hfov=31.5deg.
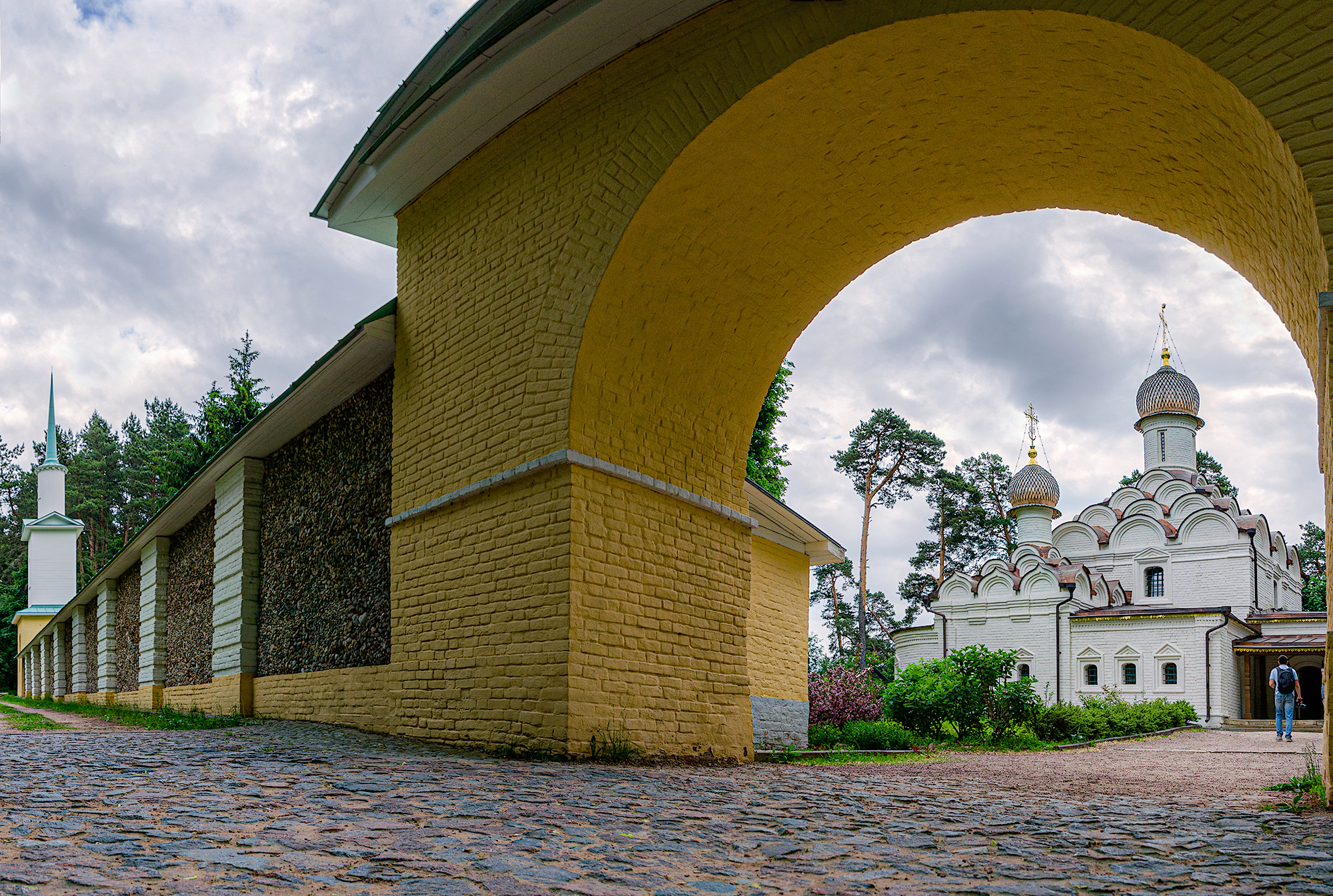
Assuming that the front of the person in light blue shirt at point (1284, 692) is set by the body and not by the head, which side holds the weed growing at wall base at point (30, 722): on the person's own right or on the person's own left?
on the person's own left

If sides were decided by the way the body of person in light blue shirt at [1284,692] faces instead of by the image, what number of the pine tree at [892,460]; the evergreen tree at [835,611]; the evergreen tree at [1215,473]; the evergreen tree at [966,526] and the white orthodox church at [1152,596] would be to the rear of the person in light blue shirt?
0

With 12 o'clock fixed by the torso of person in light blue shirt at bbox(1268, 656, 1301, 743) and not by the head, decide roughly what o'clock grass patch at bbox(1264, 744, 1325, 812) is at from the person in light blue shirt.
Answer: The grass patch is roughly at 6 o'clock from the person in light blue shirt.

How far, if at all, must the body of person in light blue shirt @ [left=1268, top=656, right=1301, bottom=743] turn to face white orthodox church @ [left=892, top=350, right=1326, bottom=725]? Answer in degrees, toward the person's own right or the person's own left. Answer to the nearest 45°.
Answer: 0° — they already face it

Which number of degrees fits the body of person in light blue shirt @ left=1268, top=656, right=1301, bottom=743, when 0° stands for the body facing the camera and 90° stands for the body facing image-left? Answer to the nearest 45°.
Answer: approximately 180°

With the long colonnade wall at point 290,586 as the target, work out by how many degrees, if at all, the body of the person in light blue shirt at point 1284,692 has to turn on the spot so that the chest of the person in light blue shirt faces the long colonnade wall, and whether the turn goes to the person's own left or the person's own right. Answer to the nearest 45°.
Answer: approximately 135° to the person's own left

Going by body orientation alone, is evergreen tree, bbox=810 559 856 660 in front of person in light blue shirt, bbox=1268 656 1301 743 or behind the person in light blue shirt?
in front

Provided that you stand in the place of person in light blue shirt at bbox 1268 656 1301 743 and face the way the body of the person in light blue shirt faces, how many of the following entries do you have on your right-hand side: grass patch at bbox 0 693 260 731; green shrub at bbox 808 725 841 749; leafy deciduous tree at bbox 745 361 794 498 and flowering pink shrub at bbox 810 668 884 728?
0

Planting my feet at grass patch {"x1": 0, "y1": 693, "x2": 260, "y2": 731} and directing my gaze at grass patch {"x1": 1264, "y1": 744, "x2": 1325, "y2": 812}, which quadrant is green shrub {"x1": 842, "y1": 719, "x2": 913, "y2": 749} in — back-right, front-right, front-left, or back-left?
front-left

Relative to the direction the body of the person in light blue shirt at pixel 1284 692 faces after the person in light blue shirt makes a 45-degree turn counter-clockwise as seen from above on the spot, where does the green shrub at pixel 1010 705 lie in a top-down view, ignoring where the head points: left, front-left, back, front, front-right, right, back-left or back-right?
left

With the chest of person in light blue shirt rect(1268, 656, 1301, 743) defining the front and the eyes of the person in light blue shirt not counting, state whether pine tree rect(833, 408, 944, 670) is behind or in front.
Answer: in front

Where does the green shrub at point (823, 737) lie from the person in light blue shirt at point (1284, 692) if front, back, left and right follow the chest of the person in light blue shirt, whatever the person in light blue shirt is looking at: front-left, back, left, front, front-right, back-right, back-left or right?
back-left

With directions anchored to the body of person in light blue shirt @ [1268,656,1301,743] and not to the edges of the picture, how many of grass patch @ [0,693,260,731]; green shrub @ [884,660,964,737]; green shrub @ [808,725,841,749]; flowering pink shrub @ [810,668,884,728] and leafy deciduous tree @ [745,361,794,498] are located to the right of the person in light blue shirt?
0
